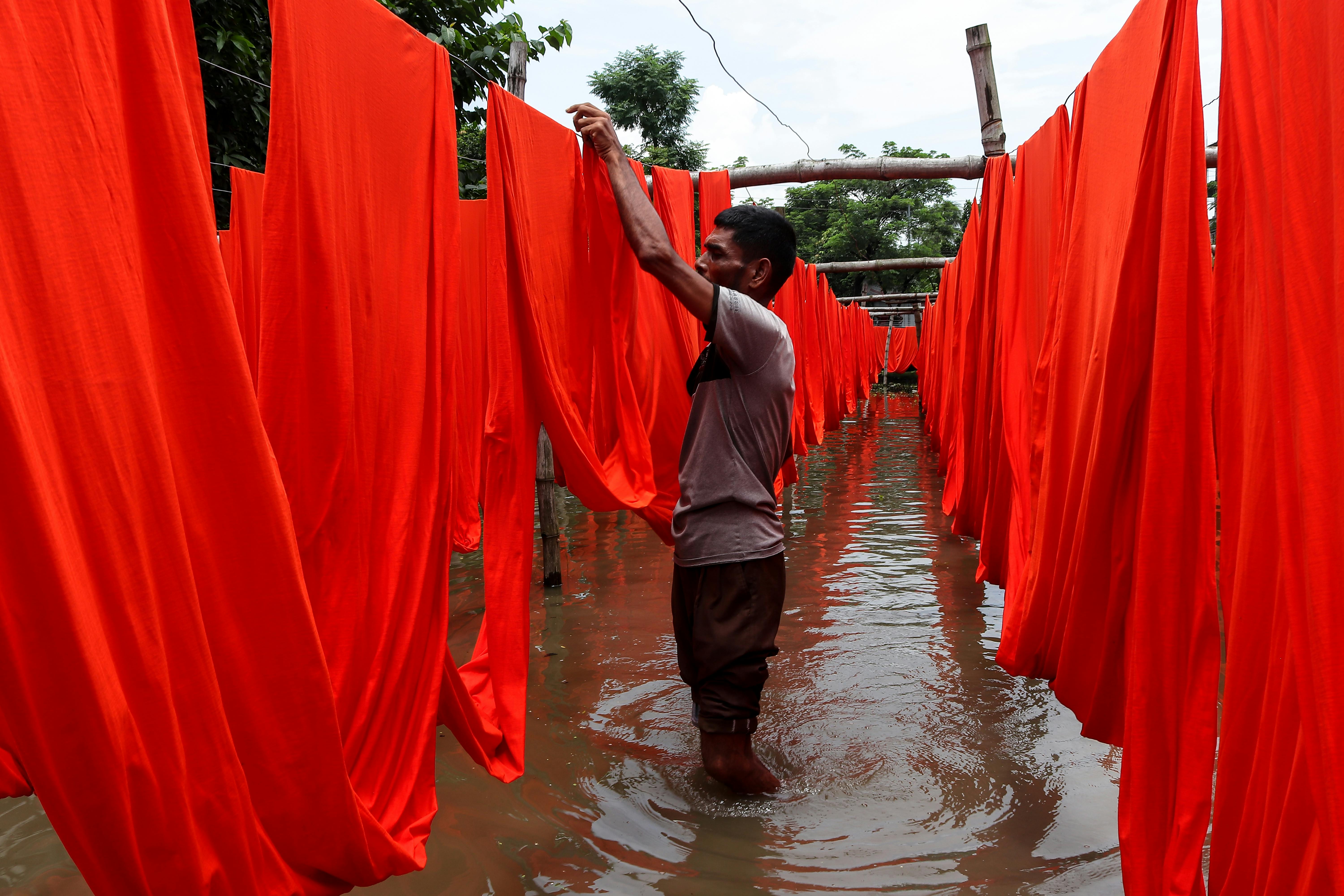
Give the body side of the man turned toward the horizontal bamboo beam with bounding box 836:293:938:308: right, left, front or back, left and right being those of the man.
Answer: right

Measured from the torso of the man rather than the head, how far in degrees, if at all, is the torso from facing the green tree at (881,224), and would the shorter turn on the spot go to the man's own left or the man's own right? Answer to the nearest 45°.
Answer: approximately 90° to the man's own right

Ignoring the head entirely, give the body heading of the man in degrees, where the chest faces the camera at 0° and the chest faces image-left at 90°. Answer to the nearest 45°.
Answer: approximately 90°

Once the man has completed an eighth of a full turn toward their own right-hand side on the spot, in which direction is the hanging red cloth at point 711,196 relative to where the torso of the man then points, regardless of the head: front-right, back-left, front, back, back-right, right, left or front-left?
front-right

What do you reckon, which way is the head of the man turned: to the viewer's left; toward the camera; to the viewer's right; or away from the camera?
to the viewer's left

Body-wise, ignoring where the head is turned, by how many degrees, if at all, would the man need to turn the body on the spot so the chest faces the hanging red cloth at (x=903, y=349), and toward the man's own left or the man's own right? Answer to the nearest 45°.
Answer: approximately 90° to the man's own right

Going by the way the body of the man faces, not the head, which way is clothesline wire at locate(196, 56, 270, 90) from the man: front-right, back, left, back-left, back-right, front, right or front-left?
front

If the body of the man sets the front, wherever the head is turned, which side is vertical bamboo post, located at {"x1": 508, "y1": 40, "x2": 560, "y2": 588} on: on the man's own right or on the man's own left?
on the man's own right

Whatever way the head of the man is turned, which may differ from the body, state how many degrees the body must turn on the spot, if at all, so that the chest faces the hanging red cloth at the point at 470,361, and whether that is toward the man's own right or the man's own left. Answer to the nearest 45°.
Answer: approximately 45° to the man's own right

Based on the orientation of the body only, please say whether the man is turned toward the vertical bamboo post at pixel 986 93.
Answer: no

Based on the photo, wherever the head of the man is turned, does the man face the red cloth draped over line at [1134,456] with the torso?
no

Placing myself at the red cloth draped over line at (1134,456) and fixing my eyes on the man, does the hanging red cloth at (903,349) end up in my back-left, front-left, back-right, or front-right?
front-right

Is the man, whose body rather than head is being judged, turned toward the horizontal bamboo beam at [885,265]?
no

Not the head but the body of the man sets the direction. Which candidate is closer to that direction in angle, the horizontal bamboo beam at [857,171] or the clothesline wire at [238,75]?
the clothesline wire
